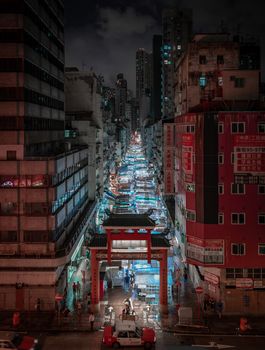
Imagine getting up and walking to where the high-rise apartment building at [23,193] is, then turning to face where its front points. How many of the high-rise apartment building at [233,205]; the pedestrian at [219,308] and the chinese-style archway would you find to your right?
0

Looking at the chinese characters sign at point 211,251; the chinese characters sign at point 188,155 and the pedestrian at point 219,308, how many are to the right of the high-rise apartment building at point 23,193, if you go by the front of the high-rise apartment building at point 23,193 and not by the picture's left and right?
0

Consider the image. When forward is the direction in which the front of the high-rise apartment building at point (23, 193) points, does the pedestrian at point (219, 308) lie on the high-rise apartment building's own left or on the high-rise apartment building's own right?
on the high-rise apartment building's own left

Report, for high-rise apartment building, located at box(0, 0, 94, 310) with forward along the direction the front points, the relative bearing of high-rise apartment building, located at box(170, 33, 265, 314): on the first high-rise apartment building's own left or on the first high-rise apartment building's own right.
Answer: on the first high-rise apartment building's own left

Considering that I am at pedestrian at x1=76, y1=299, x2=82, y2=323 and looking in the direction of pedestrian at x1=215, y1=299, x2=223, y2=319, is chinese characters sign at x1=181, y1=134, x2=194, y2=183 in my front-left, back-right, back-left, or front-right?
front-left

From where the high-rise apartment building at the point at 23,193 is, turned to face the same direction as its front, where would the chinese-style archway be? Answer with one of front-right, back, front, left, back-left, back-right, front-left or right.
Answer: left

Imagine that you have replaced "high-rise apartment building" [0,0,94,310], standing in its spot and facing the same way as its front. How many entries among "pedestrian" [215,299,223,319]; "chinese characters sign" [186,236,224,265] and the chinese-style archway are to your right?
0

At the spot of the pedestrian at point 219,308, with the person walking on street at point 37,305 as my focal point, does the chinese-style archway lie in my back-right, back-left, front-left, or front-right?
front-right

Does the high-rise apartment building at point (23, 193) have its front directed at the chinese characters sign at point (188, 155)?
no
